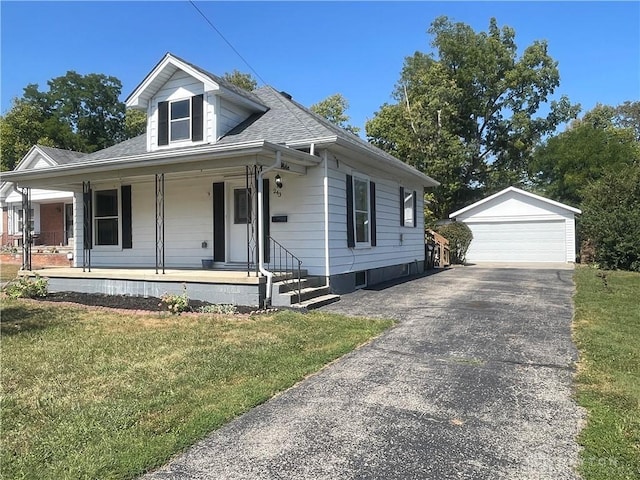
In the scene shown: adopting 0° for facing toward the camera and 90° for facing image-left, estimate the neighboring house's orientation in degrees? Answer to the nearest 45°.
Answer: approximately 45°

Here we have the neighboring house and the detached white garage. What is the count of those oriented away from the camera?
0

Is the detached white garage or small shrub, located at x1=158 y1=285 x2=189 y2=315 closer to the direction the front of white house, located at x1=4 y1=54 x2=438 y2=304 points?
the small shrub

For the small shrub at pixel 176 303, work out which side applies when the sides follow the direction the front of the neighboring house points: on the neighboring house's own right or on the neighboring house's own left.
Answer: on the neighboring house's own left

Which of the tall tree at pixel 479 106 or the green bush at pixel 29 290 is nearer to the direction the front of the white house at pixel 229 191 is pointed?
the green bush

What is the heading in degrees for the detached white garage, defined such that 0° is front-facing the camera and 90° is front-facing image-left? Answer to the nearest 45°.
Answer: approximately 0°

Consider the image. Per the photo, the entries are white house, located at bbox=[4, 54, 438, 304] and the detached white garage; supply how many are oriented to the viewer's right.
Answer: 0

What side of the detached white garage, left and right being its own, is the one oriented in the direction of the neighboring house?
right

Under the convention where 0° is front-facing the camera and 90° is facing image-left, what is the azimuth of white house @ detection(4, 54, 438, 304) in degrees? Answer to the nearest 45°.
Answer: approximately 45°

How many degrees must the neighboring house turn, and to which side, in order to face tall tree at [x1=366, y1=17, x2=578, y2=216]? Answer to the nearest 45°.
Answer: approximately 135° to its left

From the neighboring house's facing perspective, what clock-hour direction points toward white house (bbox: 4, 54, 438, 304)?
The white house is roughly at 10 o'clock from the neighboring house.

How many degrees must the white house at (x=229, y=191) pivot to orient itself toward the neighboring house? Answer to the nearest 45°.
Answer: approximately 90° to its right

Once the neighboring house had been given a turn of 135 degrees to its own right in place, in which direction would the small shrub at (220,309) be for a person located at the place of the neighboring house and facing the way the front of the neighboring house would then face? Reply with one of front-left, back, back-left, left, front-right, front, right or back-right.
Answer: back
